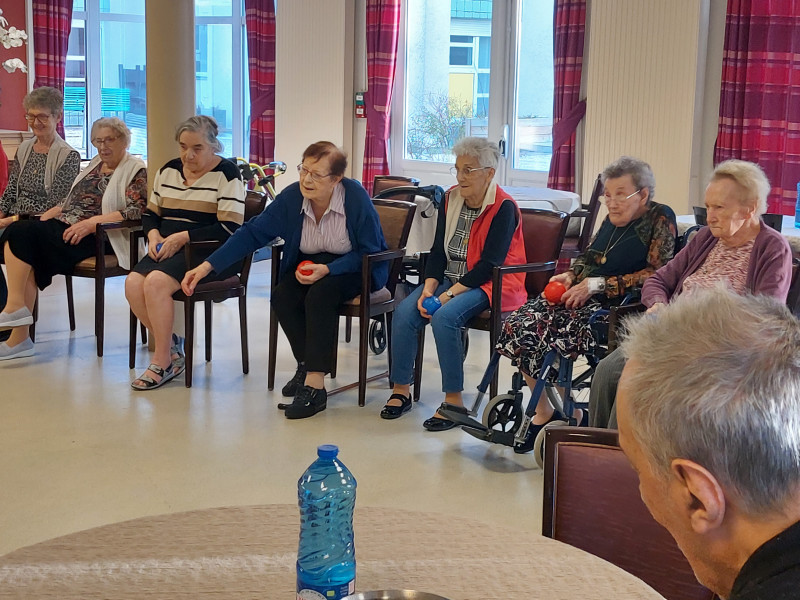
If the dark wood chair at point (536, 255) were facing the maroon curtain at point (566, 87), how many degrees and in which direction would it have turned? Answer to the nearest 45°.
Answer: approximately 135° to its right

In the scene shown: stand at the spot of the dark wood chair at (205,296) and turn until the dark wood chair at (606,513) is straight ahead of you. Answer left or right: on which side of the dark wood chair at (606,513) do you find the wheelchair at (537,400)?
left

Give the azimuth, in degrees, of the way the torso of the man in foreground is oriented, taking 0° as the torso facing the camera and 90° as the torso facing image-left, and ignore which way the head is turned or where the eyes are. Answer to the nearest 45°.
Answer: approximately 135°

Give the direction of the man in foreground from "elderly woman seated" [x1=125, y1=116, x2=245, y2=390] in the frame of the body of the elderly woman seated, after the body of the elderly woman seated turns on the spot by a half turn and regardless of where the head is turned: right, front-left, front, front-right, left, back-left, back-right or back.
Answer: back-right

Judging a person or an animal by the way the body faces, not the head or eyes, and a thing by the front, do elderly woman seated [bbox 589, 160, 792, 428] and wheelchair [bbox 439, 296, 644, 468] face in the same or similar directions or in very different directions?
same or similar directions

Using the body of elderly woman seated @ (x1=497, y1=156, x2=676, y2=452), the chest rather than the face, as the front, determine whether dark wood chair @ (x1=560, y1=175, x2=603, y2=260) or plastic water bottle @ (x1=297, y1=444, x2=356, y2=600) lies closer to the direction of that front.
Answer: the plastic water bottle

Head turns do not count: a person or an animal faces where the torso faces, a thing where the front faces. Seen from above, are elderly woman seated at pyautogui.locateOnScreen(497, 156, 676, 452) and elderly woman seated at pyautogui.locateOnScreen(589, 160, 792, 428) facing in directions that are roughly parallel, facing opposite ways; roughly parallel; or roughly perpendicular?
roughly parallel

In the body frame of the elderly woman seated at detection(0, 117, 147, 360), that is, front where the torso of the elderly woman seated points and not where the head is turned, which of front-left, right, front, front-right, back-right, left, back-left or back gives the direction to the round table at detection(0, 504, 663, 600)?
front-left

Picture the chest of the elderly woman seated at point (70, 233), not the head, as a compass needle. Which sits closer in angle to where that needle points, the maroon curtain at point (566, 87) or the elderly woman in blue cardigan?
the elderly woman in blue cardigan

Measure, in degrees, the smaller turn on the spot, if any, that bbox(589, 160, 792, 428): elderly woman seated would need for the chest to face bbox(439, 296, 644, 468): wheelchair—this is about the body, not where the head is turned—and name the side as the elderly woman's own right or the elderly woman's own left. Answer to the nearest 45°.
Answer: approximately 45° to the elderly woman's own right

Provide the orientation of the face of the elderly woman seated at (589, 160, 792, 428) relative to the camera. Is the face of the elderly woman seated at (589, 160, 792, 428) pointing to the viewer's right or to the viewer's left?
to the viewer's left

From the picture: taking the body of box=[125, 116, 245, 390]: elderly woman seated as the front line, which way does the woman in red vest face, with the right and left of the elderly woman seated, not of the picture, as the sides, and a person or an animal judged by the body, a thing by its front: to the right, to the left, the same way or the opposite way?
the same way

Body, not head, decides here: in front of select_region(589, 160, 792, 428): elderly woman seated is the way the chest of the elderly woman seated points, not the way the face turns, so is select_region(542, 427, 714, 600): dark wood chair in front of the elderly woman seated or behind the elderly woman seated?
in front

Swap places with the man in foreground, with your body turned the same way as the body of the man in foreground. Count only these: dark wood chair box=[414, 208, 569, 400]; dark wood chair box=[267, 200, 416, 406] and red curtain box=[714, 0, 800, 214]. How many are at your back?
0

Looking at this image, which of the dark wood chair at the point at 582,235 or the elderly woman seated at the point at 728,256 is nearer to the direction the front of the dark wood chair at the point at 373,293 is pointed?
the elderly woman seated

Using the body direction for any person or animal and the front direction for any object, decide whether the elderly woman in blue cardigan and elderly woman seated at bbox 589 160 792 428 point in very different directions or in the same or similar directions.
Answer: same or similar directions

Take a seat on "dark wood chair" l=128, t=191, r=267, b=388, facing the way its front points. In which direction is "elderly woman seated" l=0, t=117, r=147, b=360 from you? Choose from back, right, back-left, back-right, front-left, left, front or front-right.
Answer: right

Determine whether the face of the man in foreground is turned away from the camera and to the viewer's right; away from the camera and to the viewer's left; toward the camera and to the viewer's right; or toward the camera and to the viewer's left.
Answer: away from the camera and to the viewer's left
